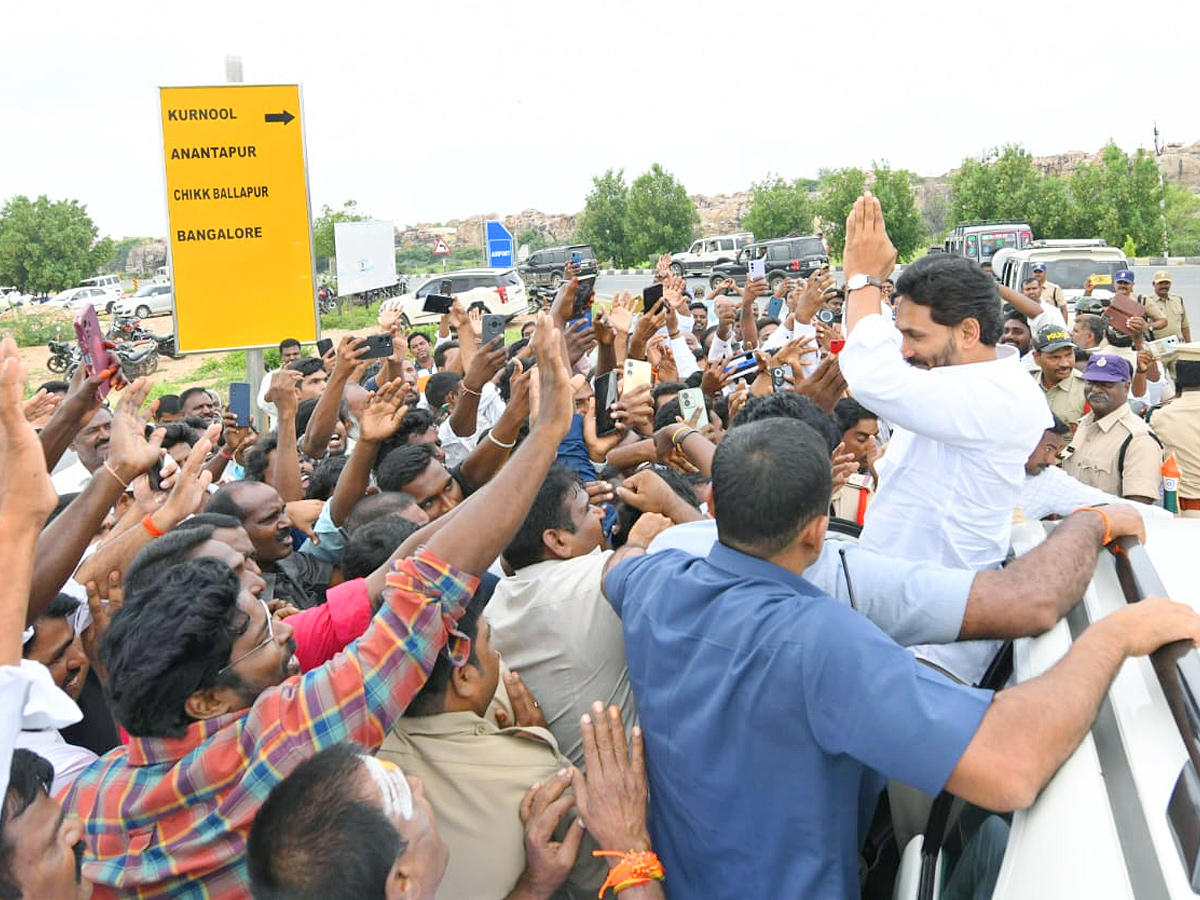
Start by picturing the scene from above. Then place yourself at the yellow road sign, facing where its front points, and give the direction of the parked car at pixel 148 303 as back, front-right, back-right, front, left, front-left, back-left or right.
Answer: back

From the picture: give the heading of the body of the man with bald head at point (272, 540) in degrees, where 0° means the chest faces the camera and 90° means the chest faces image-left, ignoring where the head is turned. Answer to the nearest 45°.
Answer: approximately 315°

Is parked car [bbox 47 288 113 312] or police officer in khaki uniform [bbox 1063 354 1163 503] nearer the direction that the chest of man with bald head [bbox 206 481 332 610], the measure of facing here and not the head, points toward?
the police officer in khaki uniform

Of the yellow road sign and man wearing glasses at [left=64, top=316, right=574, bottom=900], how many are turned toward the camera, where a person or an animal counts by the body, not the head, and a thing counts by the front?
1

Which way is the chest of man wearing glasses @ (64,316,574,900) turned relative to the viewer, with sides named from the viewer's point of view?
facing away from the viewer and to the right of the viewer

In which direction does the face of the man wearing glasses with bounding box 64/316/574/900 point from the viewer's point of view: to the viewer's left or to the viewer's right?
to the viewer's right

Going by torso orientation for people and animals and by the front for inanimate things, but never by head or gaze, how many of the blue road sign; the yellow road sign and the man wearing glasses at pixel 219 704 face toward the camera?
2
